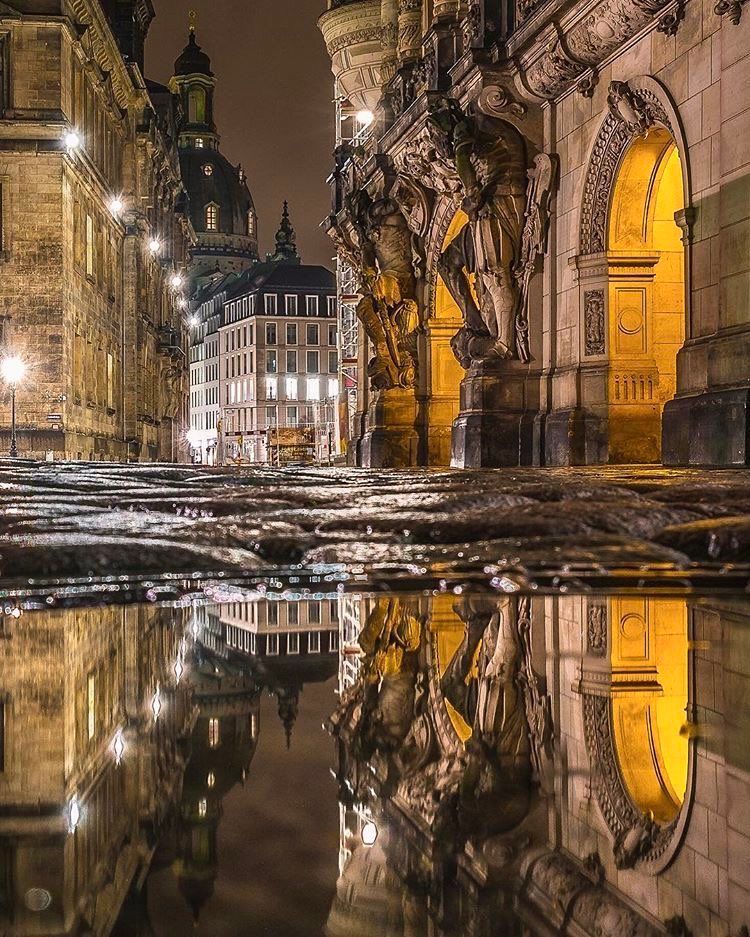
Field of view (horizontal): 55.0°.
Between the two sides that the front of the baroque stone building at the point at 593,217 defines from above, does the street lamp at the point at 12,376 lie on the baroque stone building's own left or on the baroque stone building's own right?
on the baroque stone building's own right

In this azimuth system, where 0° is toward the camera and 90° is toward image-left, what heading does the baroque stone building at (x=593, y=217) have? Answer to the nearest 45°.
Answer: approximately 45°

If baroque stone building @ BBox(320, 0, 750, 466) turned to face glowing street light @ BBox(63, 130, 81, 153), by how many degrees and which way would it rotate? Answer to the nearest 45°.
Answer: approximately 90° to its right
